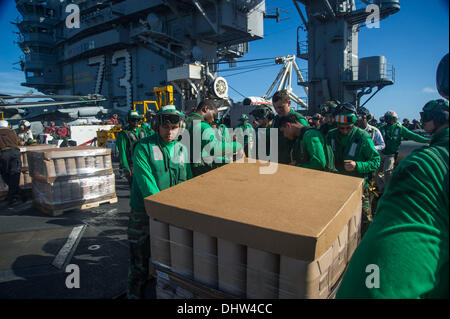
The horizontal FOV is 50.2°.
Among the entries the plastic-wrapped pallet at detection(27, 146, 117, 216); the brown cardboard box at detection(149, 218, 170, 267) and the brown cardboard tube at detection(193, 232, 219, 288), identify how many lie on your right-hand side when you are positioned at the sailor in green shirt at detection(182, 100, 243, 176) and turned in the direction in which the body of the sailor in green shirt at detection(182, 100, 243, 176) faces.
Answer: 2

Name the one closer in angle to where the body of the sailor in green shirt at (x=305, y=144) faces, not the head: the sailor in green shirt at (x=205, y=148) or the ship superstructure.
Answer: the sailor in green shirt

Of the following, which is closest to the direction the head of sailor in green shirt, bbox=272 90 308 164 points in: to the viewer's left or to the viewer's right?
to the viewer's left

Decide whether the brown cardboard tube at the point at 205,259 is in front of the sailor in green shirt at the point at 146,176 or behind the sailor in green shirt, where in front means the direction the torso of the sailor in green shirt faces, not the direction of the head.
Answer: in front

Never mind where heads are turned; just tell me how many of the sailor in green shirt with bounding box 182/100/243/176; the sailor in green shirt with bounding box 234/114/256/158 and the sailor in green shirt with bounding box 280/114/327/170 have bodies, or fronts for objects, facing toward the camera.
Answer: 1

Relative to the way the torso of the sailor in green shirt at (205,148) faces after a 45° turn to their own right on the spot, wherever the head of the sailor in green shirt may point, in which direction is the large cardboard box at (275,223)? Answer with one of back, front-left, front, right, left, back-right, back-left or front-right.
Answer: front-right

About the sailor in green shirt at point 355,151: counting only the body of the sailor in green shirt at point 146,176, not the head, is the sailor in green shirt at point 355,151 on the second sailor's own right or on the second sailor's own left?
on the second sailor's own left

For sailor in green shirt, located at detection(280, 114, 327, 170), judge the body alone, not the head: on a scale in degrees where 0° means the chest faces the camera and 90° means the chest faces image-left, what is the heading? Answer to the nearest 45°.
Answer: approximately 90°

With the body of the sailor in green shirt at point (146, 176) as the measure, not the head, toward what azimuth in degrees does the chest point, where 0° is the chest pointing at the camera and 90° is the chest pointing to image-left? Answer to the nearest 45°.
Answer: approximately 315°
